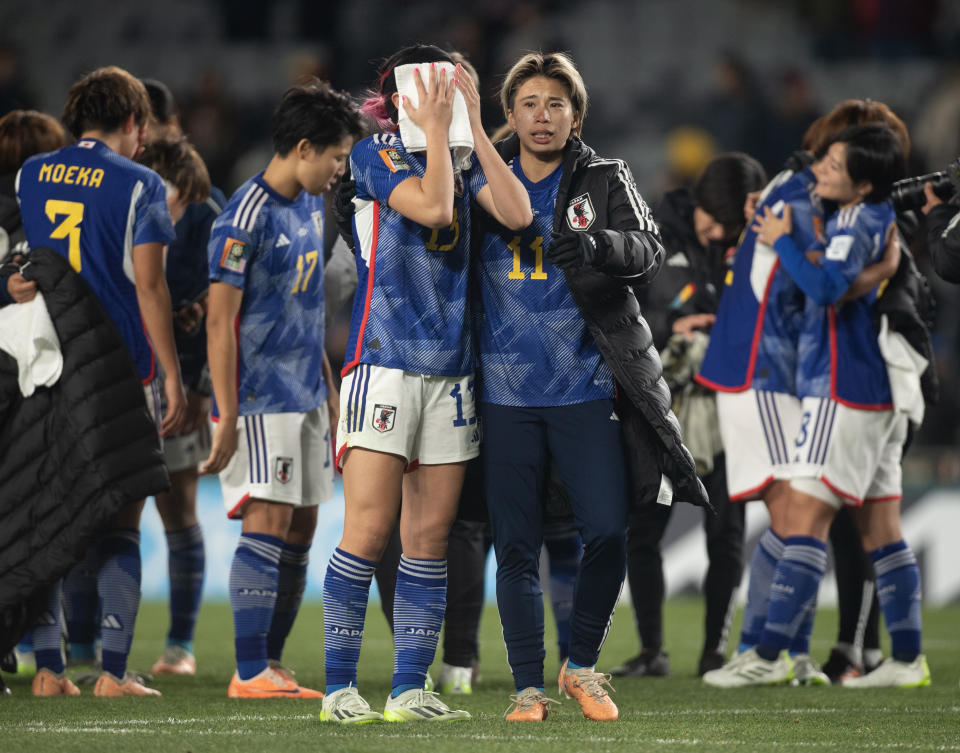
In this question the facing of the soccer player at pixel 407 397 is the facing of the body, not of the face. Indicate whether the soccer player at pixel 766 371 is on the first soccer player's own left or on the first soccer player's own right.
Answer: on the first soccer player's own left

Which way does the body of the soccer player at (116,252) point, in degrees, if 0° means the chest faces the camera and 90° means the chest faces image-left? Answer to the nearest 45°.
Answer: approximately 225°

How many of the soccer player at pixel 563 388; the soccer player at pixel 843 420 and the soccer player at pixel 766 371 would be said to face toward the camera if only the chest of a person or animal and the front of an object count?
1

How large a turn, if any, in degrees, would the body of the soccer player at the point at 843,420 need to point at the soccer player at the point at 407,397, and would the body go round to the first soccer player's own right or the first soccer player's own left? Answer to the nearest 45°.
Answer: approximately 45° to the first soccer player's own left

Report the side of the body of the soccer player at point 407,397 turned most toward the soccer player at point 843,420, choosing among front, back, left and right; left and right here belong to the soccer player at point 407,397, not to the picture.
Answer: left

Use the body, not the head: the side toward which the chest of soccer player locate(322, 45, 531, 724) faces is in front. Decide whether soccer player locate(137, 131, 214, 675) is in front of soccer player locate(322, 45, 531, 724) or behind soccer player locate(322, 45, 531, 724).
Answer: behind

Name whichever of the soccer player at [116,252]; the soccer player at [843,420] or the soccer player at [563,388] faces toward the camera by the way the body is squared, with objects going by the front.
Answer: the soccer player at [563,388]

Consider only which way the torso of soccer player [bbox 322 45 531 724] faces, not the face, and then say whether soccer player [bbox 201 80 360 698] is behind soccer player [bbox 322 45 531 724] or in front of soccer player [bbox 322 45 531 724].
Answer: behind

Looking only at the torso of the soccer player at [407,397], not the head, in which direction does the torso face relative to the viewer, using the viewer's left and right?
facing the viewer and to the right of the viewer
